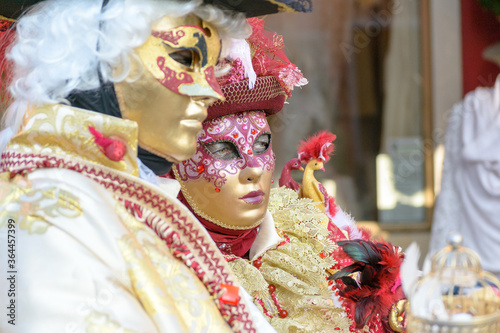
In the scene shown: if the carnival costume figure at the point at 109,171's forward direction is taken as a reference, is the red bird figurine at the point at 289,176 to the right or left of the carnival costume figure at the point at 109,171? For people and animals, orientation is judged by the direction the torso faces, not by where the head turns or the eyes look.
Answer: on its left

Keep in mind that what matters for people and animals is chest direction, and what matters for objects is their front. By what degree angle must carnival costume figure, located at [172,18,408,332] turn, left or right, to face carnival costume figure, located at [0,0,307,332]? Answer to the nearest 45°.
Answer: approximately 90° to its right

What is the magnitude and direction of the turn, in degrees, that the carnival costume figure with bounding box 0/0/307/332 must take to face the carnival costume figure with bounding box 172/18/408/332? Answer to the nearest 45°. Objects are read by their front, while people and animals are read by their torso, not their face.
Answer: approximately 90° to its left

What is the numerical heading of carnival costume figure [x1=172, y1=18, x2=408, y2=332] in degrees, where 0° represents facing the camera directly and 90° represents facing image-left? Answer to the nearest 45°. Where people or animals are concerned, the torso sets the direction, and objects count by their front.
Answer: approximately 315°

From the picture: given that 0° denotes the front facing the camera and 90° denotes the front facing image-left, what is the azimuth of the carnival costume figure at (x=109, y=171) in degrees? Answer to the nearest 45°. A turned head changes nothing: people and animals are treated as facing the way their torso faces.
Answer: approximately 315°

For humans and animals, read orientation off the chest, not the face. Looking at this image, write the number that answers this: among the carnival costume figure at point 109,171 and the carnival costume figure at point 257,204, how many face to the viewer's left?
0
